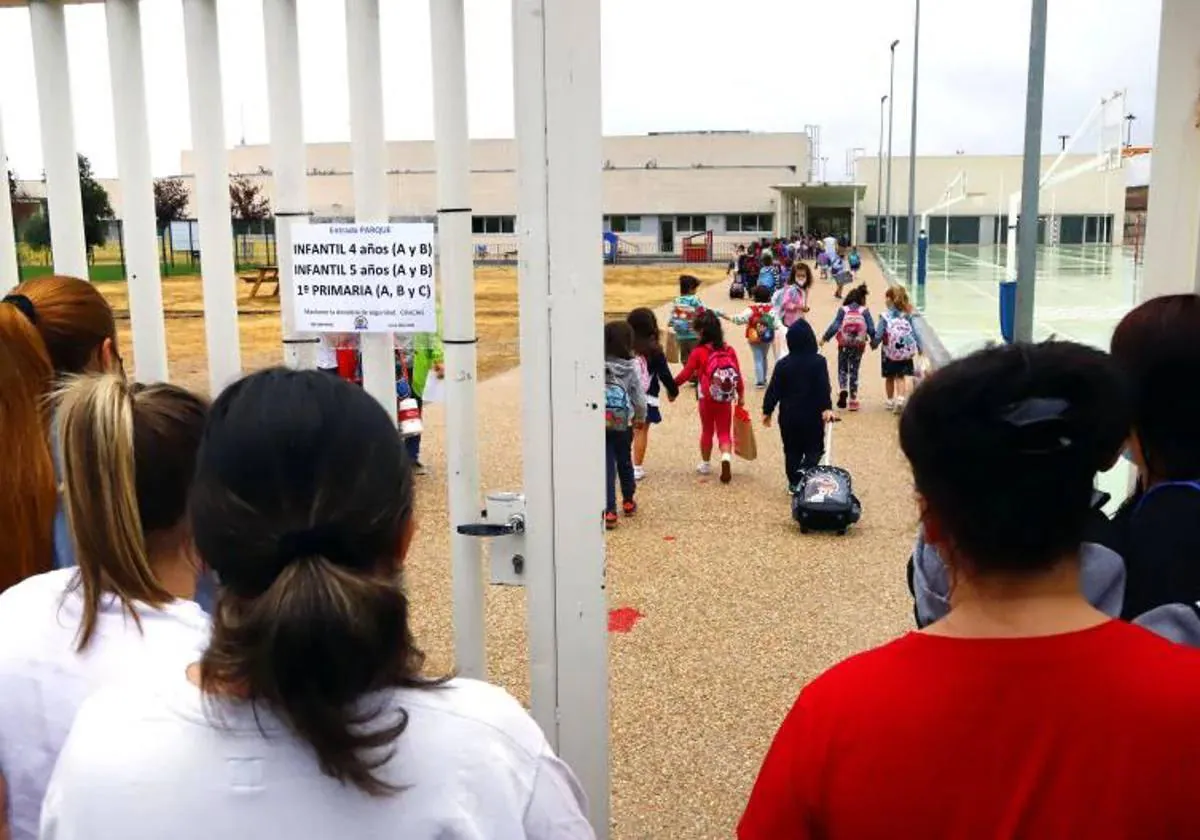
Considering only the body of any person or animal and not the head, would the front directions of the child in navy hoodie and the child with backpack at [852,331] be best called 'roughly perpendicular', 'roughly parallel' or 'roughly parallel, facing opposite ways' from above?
roughly parallel

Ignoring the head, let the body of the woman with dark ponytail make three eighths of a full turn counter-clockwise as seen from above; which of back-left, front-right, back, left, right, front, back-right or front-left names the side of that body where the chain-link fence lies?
back-right

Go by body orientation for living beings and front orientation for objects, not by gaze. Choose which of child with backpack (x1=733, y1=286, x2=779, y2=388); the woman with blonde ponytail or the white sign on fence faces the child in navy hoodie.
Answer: the woman with blonde ponytail

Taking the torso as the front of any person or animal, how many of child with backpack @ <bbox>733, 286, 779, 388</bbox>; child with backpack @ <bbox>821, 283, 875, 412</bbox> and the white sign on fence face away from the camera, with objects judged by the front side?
2

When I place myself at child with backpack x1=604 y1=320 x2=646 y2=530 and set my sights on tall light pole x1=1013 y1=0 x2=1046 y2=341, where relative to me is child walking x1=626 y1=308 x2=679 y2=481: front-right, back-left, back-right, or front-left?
front-left

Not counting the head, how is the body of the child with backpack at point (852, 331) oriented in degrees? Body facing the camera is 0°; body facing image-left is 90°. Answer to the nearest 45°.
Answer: approximately 180°

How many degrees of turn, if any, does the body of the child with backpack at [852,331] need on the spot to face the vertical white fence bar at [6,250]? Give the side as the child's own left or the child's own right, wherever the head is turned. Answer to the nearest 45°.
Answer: approximately 180°

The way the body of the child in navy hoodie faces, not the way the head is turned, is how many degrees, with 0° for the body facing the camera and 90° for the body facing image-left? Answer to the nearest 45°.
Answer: approximately 180°

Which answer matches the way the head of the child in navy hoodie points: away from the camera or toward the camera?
away from the camera

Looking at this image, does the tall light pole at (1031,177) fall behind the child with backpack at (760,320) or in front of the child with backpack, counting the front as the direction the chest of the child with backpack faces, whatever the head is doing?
behind

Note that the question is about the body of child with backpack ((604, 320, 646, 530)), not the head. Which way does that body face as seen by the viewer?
away from the camera

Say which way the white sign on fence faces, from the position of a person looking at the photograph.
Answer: facing the viewer

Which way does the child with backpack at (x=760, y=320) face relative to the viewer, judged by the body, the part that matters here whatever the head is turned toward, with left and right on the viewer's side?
facing away from the viewer

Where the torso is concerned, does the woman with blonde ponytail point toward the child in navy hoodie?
yes

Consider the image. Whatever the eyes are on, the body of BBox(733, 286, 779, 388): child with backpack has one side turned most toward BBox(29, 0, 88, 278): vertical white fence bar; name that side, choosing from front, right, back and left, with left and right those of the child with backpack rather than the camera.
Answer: back

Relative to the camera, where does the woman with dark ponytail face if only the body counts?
away from the camera

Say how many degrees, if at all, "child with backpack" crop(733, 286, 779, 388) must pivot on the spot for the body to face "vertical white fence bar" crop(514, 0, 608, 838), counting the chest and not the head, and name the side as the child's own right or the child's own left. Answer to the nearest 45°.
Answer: approximately 180°
